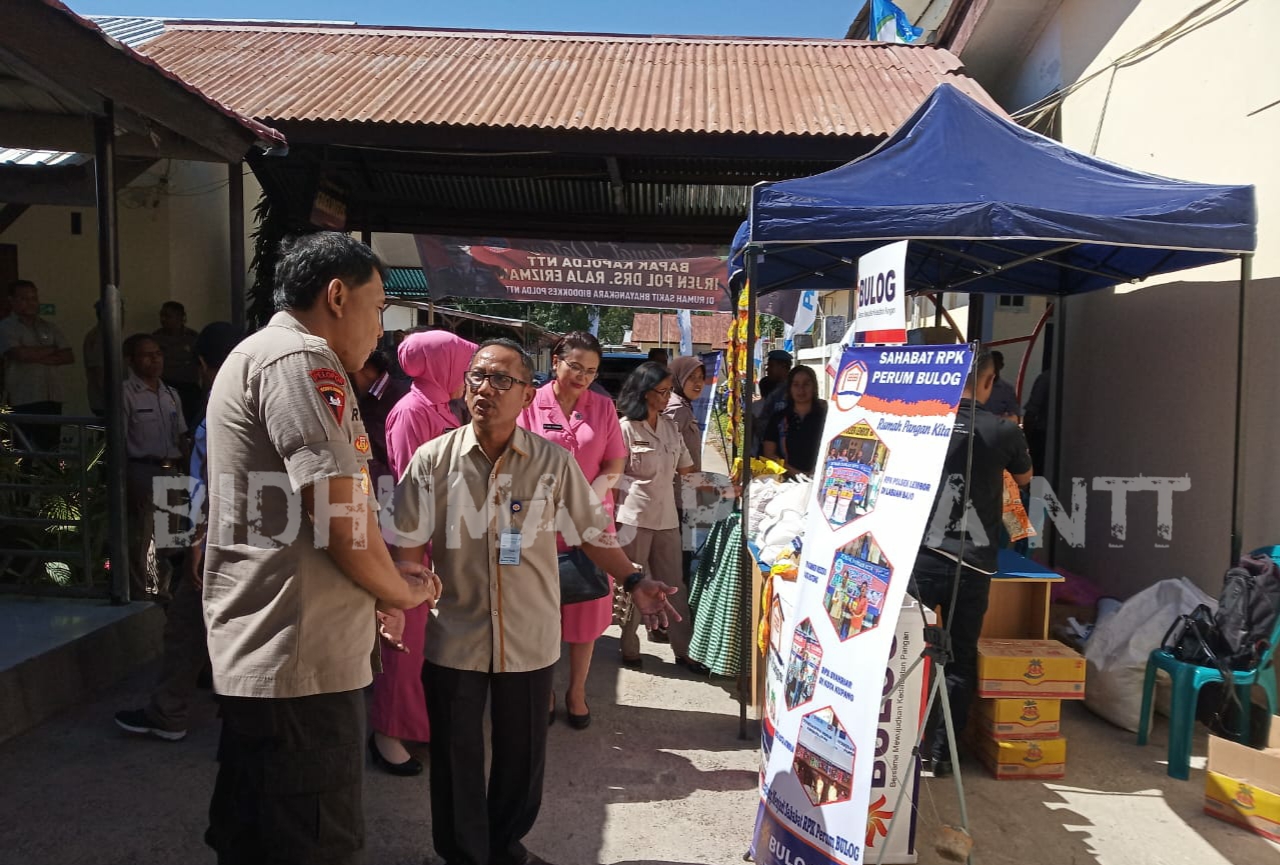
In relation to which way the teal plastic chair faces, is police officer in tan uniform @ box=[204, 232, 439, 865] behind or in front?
in front

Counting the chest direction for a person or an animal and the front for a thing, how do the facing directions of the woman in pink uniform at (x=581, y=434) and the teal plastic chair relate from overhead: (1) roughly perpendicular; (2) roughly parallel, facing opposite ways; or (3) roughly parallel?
roughly perpendicular

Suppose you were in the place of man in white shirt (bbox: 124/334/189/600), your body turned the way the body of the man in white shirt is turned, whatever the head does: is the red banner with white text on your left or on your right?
on your left

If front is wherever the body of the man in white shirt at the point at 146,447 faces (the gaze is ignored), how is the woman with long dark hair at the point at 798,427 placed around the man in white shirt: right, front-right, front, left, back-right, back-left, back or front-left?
front-left

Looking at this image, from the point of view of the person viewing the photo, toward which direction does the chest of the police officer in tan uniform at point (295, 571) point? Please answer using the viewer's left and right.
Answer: facing to the right of the viewer

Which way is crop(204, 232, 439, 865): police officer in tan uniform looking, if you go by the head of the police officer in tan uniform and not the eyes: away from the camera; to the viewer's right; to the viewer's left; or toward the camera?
to the viewer's right
